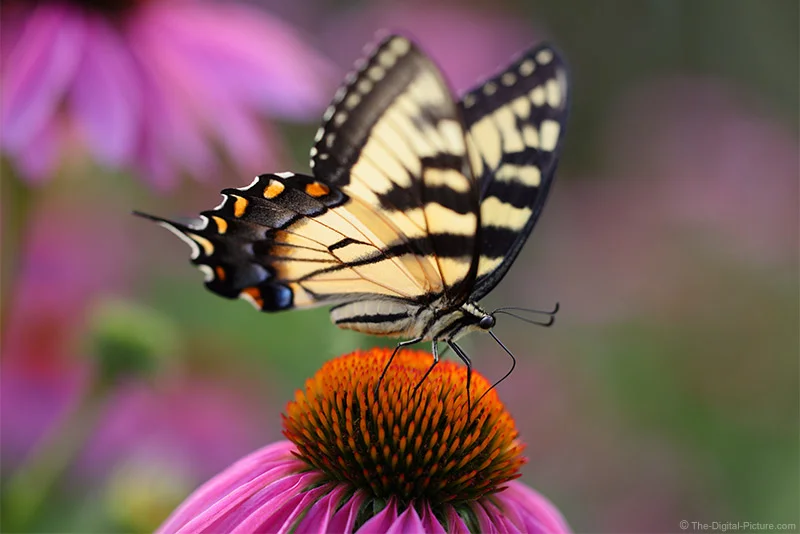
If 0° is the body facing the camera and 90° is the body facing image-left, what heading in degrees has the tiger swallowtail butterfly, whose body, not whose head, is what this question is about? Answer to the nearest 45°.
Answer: approximately 270°

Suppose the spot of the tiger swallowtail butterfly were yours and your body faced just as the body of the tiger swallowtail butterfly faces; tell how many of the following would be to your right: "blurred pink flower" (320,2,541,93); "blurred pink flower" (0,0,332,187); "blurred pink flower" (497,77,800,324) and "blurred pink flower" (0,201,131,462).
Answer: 0

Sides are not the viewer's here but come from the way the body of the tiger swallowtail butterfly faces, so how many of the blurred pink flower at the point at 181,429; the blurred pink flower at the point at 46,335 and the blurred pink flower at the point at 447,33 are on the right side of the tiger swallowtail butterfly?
0

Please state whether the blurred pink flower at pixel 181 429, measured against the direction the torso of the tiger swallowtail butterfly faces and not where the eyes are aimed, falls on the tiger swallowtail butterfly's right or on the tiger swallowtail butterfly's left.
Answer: on the tiger swallowtail butterfly's left

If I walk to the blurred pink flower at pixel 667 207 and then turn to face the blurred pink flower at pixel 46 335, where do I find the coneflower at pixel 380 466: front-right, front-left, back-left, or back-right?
front-left

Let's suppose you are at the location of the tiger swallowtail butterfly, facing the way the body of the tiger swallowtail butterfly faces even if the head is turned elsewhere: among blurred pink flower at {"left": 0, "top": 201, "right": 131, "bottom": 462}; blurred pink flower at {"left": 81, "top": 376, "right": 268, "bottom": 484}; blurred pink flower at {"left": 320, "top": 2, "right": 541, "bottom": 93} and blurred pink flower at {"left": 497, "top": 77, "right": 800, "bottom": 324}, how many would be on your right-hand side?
0

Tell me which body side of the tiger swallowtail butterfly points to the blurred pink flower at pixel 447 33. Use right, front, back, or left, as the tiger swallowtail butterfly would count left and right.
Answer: left

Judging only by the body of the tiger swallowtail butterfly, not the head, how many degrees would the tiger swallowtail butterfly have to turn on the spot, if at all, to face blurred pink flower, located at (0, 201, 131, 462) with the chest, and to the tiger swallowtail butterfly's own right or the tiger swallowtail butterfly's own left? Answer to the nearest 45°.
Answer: approximately 135° to the tiger swallowtail butterfly's own left

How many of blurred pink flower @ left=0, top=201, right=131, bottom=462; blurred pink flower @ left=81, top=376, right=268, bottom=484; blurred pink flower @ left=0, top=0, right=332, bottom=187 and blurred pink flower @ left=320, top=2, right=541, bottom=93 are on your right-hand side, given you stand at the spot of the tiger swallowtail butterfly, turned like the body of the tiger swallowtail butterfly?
0

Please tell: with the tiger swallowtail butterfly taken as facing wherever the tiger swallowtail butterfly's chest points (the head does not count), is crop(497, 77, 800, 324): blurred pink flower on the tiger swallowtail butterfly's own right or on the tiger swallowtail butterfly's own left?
on the tiger swallowtail butterfly's own left
